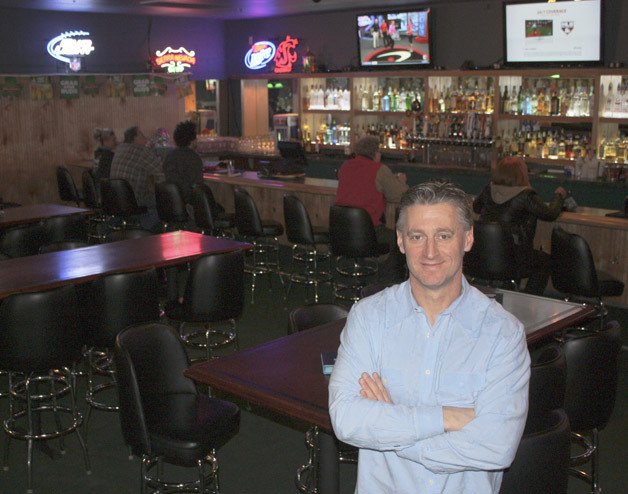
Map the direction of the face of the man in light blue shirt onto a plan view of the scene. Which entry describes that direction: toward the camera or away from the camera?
toward the camera

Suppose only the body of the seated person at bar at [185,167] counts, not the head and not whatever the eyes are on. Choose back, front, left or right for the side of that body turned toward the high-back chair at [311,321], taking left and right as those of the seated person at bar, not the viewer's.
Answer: back

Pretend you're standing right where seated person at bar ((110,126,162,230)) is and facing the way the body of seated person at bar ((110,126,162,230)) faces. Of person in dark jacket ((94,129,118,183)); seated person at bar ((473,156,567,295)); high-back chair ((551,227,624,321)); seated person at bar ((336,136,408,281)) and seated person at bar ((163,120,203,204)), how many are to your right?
4

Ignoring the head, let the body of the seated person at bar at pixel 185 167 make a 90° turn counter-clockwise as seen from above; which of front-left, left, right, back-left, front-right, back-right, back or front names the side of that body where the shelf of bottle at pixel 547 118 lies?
back

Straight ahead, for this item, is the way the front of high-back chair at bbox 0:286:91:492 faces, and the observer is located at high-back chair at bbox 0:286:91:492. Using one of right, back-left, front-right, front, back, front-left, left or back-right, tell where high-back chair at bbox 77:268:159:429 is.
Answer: front-right

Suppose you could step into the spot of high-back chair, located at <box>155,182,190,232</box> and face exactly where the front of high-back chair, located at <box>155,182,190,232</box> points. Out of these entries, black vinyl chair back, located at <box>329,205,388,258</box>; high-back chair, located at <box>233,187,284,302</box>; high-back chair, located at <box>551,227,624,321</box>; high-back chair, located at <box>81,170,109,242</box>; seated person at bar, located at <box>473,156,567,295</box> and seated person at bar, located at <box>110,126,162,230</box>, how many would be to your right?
4

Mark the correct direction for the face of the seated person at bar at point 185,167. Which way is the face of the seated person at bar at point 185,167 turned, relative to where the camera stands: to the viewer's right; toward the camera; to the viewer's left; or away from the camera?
away from the camera

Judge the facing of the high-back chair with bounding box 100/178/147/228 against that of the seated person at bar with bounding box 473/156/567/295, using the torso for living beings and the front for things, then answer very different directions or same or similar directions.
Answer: same or similar directions

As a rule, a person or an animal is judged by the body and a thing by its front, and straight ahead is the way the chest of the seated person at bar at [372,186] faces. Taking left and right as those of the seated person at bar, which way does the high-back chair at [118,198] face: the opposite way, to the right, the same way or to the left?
the same way

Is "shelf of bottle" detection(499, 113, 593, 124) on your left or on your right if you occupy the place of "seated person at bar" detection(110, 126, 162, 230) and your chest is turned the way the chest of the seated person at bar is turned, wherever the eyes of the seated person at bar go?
on your right

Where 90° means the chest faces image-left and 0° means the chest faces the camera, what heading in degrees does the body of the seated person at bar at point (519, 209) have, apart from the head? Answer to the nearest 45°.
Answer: approximately 225°

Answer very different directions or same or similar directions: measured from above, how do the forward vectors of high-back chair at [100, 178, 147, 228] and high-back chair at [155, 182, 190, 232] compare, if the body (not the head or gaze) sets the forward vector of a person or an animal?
same or similar directions

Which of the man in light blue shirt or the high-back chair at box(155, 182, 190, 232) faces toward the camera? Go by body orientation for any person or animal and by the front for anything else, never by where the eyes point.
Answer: the man in light blue shirt

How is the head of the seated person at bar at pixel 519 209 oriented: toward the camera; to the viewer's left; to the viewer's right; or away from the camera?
away from the camera

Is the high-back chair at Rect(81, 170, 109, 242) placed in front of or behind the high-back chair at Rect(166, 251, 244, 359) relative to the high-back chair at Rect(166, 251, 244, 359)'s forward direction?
in front

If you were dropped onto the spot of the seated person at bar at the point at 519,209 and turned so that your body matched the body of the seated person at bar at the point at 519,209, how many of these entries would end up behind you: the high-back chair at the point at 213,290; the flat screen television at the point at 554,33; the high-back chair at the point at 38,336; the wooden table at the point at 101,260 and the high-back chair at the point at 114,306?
4

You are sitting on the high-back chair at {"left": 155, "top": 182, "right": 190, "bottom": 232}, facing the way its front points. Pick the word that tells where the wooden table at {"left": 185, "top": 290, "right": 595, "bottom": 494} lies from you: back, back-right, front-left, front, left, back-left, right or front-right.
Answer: back-right

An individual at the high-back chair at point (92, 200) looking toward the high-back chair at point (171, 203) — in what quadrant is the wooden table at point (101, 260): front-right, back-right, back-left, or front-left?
front-right

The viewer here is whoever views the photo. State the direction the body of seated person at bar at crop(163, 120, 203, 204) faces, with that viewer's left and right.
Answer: facing away from the viewer

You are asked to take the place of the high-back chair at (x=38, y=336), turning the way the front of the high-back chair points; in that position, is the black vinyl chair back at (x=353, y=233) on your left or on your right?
on your right

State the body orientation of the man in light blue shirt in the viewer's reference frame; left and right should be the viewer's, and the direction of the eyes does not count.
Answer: facing the viewer

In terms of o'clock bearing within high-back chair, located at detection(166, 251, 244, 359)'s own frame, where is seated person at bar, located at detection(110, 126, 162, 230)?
The seated person at bar is roughly at 1 o'clock from the high-back chair.
